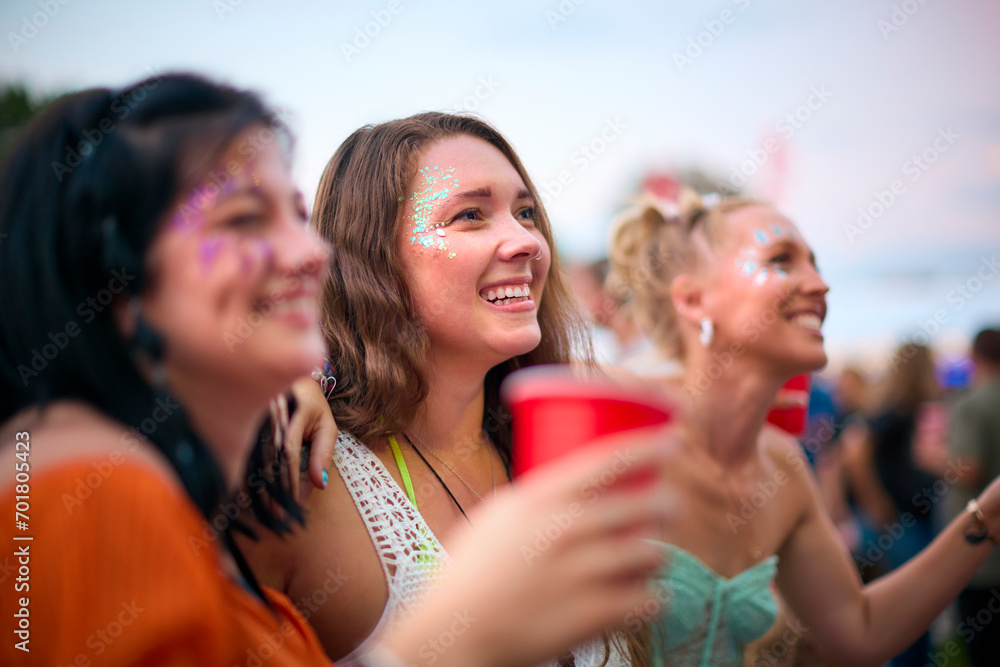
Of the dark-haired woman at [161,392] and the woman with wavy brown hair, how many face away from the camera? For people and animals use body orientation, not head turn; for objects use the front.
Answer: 0

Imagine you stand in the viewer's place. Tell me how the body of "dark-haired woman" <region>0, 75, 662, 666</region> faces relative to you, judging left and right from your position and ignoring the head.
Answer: facing to the right of the viewer

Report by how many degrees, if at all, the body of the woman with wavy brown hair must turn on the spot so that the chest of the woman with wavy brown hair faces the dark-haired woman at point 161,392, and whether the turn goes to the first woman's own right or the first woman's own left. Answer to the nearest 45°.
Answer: approximately 45° to the first woman's own right

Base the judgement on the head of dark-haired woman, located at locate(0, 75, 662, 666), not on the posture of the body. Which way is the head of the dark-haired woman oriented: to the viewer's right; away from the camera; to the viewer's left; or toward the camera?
to the viewer's right

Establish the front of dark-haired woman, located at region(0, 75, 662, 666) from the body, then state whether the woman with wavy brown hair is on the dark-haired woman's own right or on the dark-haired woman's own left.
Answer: on the dark-haired woman's own left

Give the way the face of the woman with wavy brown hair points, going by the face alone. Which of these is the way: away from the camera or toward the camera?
toward the camera
